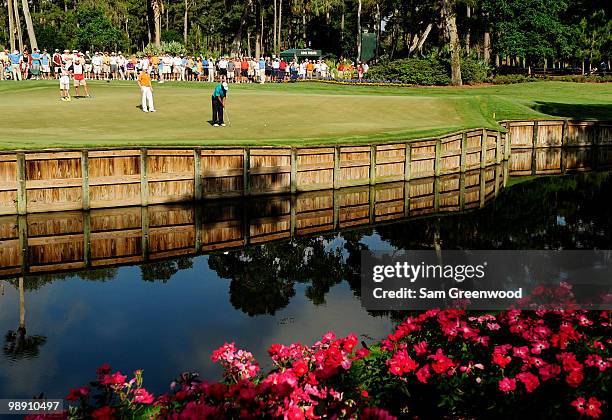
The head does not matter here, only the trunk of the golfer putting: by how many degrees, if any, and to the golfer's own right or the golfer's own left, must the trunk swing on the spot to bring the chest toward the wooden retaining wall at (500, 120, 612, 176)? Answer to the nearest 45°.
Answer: approximately 90° to the golfer's own left

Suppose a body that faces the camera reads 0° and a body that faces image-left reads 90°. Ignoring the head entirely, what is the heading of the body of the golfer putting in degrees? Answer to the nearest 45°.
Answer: approximately 315°
